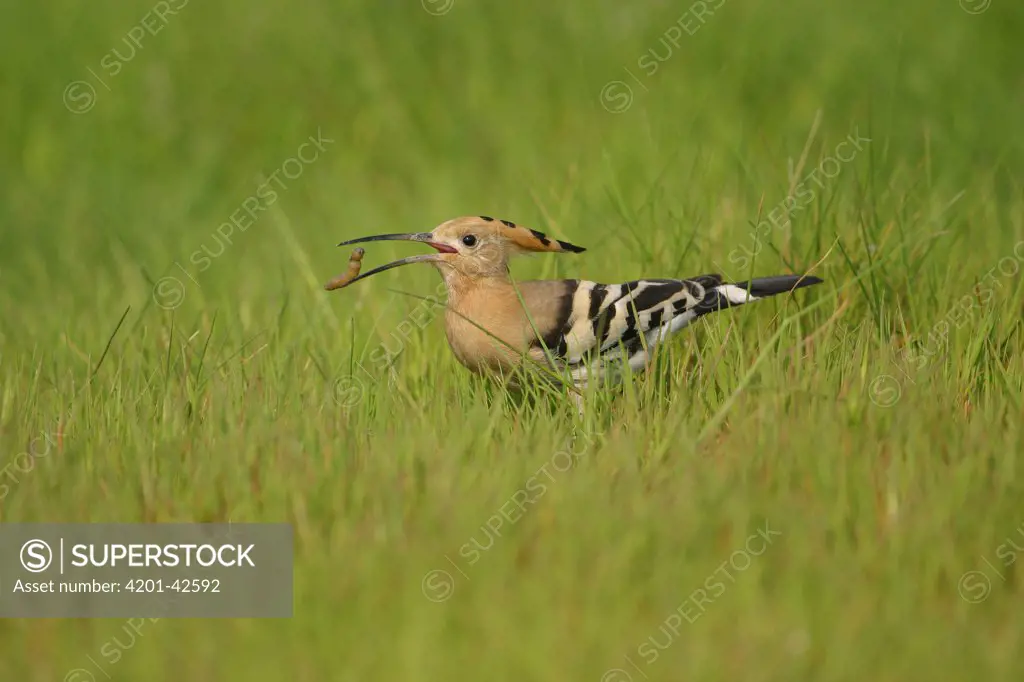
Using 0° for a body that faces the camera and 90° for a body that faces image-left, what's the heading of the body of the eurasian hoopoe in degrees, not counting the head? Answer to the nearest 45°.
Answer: approximately 90°
